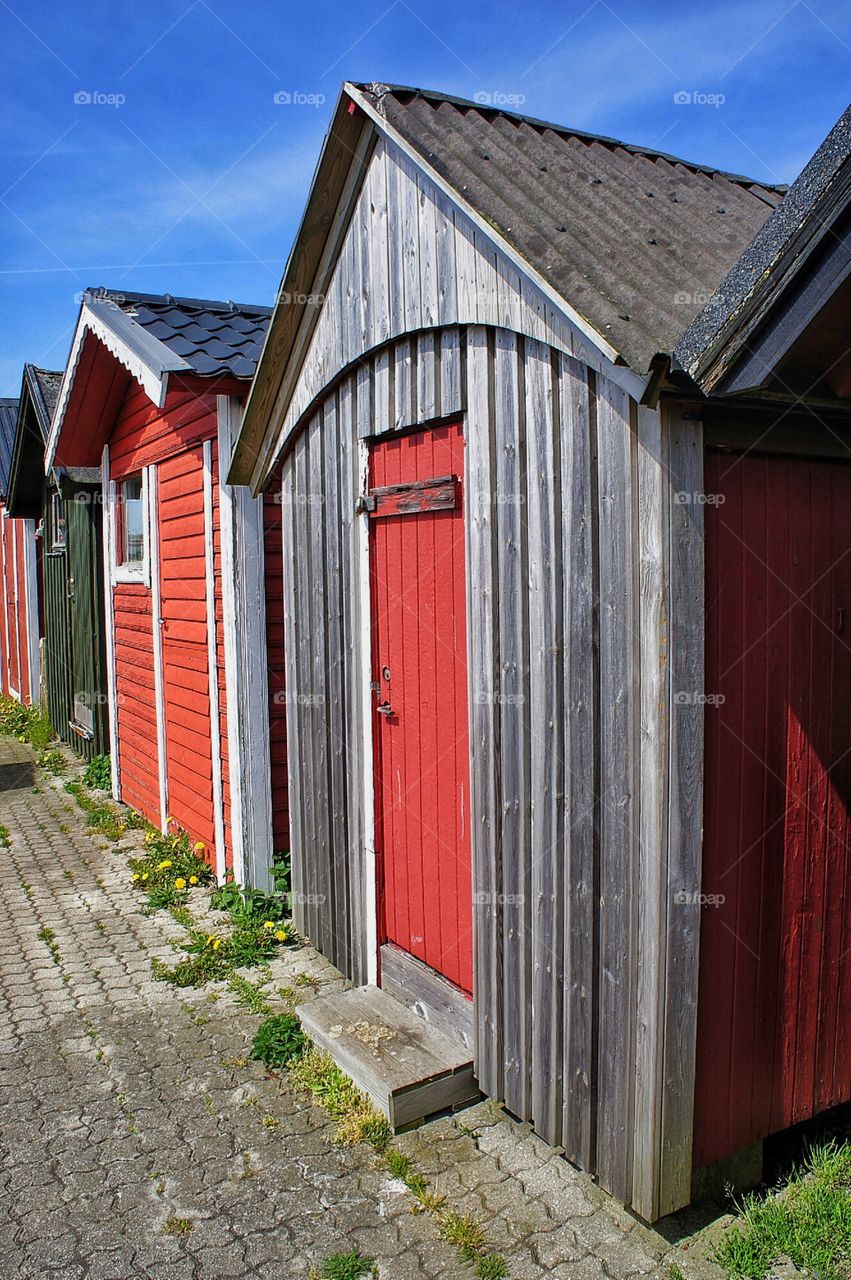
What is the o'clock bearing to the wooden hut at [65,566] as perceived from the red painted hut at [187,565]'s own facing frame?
The wooden hut is roughly at 4 o'clock from the red painted hut.

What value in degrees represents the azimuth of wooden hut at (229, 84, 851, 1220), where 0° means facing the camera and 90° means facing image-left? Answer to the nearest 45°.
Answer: approximately 45°

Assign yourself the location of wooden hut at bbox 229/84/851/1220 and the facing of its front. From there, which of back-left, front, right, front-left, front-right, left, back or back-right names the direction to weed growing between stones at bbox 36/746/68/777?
right

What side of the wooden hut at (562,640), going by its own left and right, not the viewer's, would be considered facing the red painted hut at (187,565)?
right

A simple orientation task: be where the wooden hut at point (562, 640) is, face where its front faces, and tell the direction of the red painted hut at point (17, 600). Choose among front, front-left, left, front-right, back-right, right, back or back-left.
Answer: right

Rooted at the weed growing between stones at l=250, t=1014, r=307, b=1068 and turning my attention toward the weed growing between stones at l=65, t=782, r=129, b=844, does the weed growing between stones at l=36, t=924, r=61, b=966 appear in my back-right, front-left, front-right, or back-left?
front-left

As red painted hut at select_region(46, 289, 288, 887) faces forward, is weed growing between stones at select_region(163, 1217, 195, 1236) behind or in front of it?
in front

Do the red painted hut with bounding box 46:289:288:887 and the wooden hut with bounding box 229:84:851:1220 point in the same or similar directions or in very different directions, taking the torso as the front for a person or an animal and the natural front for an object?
same or similar directions

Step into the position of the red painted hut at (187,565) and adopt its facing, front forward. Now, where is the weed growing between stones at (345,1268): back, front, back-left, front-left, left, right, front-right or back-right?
front-left

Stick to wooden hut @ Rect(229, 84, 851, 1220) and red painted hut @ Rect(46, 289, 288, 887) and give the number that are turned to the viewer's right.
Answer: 0

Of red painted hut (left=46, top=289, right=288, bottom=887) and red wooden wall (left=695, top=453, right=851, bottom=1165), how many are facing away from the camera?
0

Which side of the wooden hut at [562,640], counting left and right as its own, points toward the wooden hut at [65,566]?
right
